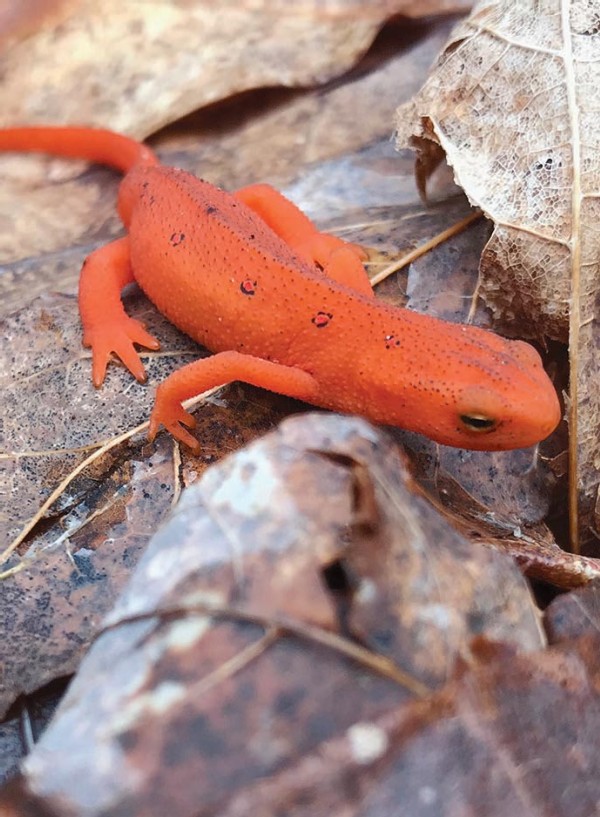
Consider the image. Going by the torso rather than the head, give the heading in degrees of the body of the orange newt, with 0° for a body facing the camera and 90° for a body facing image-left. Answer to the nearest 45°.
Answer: approximately 315°

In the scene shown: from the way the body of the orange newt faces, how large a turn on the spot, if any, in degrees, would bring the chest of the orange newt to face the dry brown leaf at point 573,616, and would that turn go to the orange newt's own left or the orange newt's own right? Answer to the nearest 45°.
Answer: approximately 45° to the orange newt's own right
